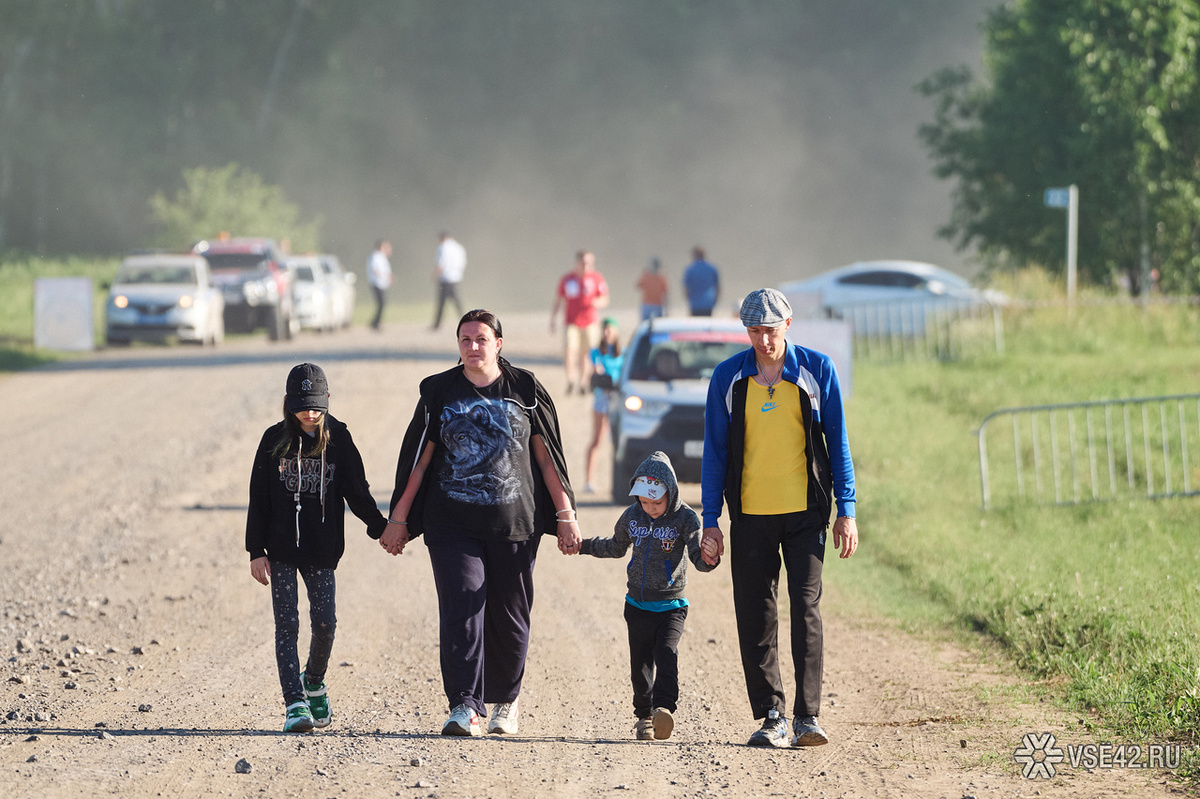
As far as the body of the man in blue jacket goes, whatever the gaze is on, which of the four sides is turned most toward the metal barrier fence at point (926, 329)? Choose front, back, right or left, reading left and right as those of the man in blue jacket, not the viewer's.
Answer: back

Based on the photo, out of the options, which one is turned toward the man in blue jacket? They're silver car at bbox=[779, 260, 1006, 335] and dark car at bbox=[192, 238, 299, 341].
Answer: the dark car

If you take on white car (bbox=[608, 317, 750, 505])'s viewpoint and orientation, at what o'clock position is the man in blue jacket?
The man in blue jacket is roughly at 12 o'clock from the white car.

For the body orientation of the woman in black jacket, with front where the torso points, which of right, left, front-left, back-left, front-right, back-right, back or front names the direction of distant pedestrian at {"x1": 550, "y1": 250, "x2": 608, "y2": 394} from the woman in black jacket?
back

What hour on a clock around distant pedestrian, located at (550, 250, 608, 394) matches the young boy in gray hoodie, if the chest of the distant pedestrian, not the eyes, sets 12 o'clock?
The young boy in gray hoodie is roughly at 12 o'clock from the distant pedestrian.

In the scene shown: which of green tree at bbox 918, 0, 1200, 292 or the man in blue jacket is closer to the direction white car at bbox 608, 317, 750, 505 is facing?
the man in blue jacket

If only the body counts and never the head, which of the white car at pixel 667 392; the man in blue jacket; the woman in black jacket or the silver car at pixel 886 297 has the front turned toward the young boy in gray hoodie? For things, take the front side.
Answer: the white car

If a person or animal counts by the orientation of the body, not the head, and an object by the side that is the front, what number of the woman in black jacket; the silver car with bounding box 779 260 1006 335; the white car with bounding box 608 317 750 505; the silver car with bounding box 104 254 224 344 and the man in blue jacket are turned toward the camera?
4

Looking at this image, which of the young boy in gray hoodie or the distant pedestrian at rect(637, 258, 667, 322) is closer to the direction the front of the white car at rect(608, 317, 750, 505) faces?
the young boy in gray hoodie
